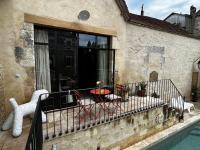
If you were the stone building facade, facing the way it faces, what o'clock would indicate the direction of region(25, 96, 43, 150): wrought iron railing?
The wrought iron railing is roughly at 2 o'clock from the stone building facade.

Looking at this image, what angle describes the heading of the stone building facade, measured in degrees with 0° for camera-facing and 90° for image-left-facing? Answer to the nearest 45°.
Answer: approximately 315°

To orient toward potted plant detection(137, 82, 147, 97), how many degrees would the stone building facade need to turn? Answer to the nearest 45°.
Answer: approximately 90° to its left

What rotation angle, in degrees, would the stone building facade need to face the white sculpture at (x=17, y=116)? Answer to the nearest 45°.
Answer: approximately 90° to its right

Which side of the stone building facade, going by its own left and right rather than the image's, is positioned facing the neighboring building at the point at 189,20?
left
